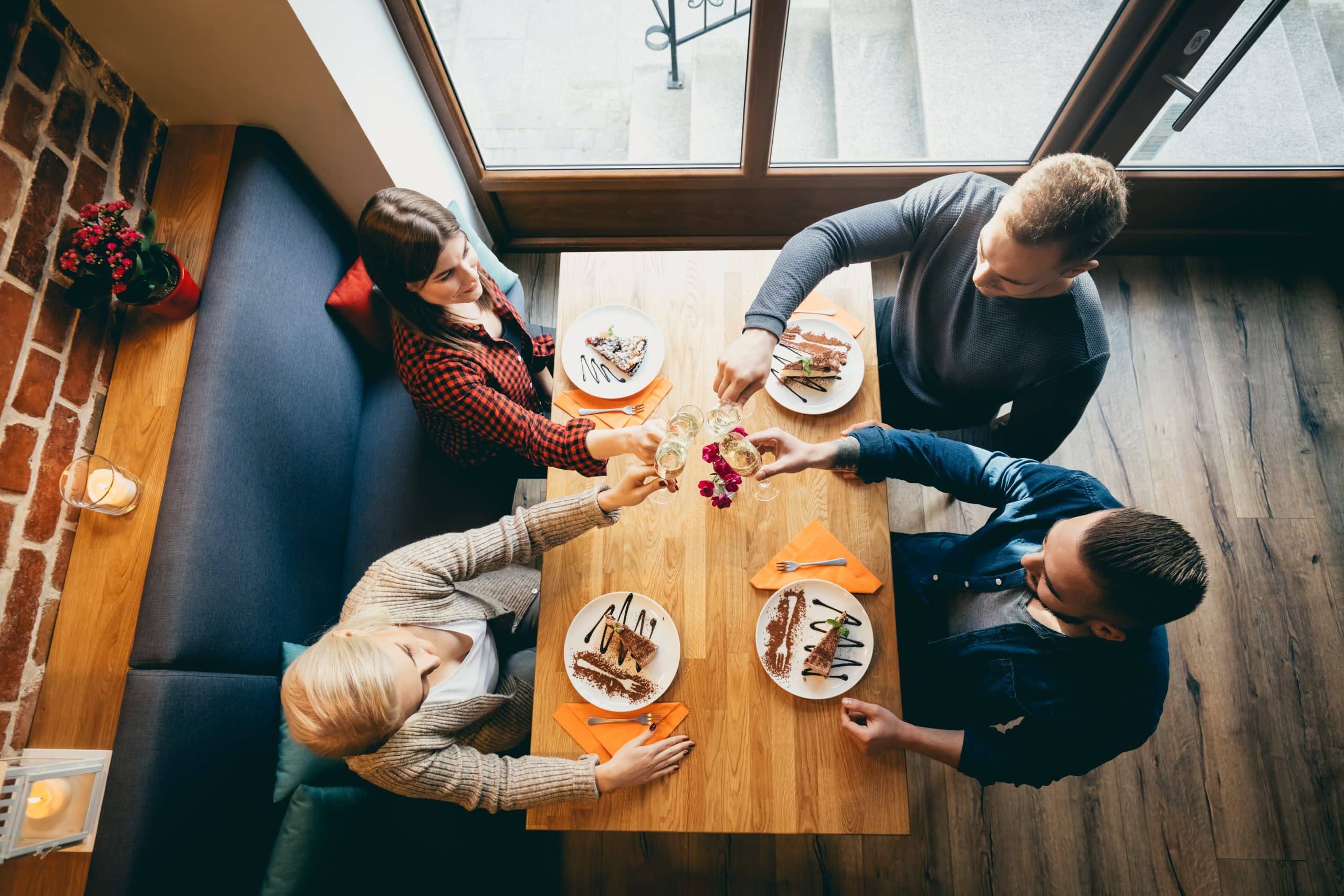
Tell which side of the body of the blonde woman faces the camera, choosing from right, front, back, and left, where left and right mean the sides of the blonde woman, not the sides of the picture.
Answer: right

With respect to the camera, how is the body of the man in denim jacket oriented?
to the viewer's left

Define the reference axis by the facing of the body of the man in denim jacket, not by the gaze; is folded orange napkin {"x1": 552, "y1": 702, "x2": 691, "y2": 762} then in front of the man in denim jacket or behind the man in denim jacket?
in front

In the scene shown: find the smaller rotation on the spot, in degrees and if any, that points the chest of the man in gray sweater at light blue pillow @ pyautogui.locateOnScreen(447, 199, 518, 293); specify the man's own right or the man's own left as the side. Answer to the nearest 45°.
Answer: approximately 45° to the man's own right

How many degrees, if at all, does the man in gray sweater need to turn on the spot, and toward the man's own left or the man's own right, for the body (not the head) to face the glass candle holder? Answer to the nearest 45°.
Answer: approximately 45° to the man's own right

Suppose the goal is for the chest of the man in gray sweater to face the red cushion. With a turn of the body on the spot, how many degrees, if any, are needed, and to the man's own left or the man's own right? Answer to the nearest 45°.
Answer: approximately 45° to the man's own right

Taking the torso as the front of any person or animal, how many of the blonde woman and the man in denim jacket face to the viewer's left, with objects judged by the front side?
1

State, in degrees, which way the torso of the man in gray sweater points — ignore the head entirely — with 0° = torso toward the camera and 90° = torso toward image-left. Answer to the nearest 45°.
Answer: approximately 45°

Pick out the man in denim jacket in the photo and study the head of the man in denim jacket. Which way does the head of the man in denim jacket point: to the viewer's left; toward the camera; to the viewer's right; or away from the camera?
to the viewer's left

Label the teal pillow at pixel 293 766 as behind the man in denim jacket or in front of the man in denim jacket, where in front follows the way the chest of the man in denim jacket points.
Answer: in front

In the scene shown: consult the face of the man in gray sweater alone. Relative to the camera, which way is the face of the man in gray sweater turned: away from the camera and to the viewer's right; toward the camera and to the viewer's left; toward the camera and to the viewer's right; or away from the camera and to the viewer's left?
toward the camera and to the viewer's left

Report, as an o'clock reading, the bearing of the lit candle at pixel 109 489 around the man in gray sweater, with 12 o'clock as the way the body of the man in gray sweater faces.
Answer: The lit candle is roughly at 1 o'clock from the man in gray sweater.
